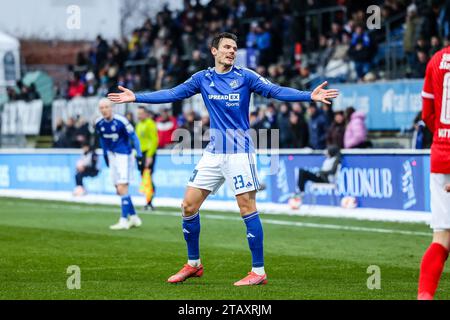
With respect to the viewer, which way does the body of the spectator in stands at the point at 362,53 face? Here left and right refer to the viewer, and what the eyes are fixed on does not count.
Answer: facing the viewer

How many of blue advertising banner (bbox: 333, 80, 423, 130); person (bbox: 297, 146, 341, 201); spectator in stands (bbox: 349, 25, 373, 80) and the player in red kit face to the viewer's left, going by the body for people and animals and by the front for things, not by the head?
1

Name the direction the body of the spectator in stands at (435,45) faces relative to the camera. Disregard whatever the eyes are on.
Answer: toward the camera

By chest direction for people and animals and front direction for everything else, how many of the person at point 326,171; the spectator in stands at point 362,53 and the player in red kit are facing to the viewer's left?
1

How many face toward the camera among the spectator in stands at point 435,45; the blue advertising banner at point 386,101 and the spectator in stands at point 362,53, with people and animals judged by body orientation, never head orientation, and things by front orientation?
3

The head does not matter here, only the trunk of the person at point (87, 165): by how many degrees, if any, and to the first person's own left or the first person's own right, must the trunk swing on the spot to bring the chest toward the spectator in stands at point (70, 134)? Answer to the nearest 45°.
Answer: approximately 135° to the first person's own right

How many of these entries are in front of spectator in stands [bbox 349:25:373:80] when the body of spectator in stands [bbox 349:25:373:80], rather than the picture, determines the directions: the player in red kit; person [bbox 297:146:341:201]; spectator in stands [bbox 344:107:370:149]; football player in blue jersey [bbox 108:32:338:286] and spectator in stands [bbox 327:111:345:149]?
5

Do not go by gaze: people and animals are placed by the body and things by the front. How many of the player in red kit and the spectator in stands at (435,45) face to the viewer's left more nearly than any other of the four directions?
0

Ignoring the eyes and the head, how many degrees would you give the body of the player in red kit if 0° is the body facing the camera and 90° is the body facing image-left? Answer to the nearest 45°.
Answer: approximately 180°

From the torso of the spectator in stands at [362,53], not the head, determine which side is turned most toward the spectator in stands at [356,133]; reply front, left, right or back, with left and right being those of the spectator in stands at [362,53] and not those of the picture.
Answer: front

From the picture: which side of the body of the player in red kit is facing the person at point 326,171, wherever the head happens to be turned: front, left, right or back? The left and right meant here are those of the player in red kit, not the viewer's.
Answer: front

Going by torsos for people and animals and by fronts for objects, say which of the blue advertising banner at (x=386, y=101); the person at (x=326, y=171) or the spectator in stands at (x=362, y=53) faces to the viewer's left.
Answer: the person at (x=326, y=171)
